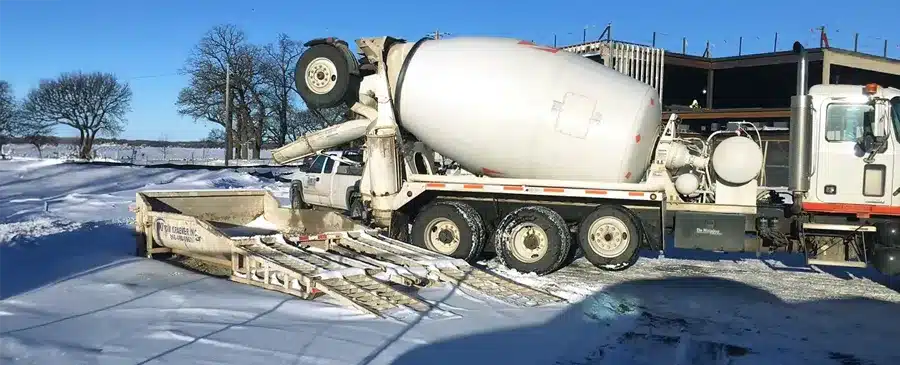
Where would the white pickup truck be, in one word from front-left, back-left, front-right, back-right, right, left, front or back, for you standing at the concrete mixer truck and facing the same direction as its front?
back-left

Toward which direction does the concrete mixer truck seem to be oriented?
to the viewer's right

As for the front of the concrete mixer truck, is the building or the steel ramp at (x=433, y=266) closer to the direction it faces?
the building

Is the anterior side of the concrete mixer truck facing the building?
no

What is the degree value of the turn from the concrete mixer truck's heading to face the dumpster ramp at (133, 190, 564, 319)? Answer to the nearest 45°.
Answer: approximately 135° to its right

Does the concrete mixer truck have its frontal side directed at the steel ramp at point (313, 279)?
no

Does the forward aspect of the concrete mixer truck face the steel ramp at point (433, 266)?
no
